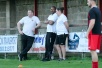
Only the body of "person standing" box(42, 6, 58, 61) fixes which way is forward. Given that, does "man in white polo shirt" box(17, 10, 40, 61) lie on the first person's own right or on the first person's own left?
on the first person's own right

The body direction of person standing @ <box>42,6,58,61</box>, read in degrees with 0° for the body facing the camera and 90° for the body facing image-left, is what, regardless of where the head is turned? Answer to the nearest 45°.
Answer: approximately 45°

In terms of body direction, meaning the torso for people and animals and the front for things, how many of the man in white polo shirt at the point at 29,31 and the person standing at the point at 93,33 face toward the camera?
1

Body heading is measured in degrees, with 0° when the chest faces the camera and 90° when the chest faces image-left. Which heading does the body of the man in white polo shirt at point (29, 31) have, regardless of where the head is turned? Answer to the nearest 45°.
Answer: approximately 0°

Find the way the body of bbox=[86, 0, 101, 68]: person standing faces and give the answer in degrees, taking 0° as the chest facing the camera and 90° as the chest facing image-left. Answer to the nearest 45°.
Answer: approximately 90°

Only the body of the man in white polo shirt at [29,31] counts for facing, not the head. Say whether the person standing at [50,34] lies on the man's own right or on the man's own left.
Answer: on the man's own left
